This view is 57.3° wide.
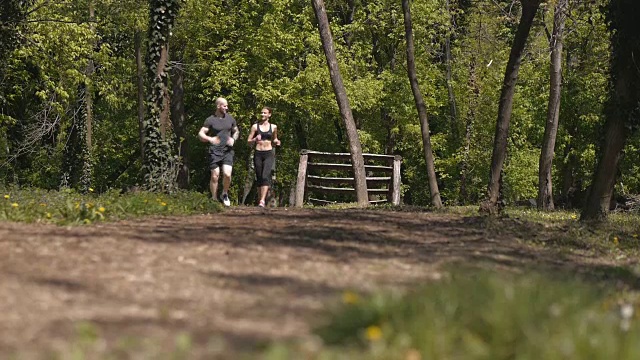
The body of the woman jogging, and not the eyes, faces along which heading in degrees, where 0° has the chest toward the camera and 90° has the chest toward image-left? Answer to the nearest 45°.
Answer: approximately 0°

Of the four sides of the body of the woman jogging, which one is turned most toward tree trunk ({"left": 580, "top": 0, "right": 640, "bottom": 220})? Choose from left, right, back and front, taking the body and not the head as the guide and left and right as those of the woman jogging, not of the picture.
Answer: left

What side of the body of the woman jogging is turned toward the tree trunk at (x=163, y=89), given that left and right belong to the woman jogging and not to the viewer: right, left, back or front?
right

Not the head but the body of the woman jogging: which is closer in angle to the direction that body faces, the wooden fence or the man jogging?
the man jogging

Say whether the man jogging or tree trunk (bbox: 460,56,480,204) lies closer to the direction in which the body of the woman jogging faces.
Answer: the man jogging

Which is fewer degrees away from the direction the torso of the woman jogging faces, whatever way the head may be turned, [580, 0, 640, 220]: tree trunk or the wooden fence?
the tree trunk

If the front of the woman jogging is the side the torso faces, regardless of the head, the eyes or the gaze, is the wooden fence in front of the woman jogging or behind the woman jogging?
behind
